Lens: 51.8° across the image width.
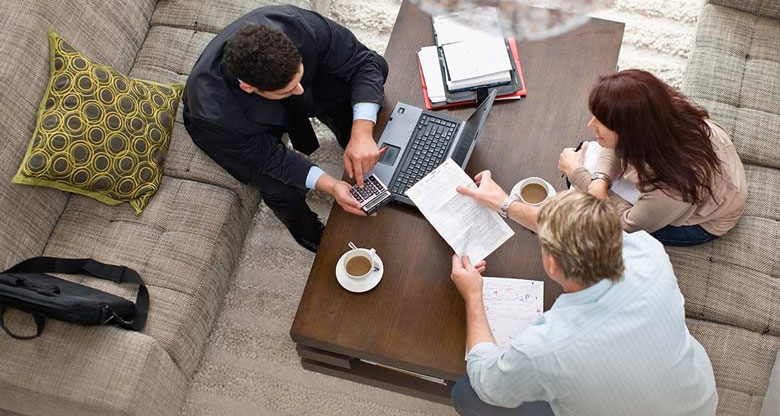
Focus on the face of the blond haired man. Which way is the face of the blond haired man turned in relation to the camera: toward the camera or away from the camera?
away from the camera

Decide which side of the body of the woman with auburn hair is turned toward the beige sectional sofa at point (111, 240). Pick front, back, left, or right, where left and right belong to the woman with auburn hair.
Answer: front

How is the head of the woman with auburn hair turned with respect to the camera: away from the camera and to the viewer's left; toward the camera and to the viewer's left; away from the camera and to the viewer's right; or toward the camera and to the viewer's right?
toward the camera and to the viewer's left

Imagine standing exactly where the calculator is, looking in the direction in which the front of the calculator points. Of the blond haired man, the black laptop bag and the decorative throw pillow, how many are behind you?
1

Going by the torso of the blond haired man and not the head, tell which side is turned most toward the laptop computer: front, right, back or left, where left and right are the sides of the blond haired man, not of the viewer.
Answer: front

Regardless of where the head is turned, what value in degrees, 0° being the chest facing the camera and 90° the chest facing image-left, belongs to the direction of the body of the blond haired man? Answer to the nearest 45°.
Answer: approximately 135°

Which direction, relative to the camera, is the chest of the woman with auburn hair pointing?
to the viewer's left

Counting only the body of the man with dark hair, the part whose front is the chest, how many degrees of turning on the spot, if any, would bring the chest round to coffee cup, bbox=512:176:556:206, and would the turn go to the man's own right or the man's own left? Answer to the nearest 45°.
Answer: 0° — they already face it

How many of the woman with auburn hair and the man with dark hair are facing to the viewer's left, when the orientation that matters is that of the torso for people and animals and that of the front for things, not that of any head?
1

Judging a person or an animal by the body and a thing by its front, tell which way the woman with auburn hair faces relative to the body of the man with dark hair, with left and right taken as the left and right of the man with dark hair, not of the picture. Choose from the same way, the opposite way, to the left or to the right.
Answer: the opposite way

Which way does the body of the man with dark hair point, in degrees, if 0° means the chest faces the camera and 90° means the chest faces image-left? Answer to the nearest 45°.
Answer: approximately 315°
